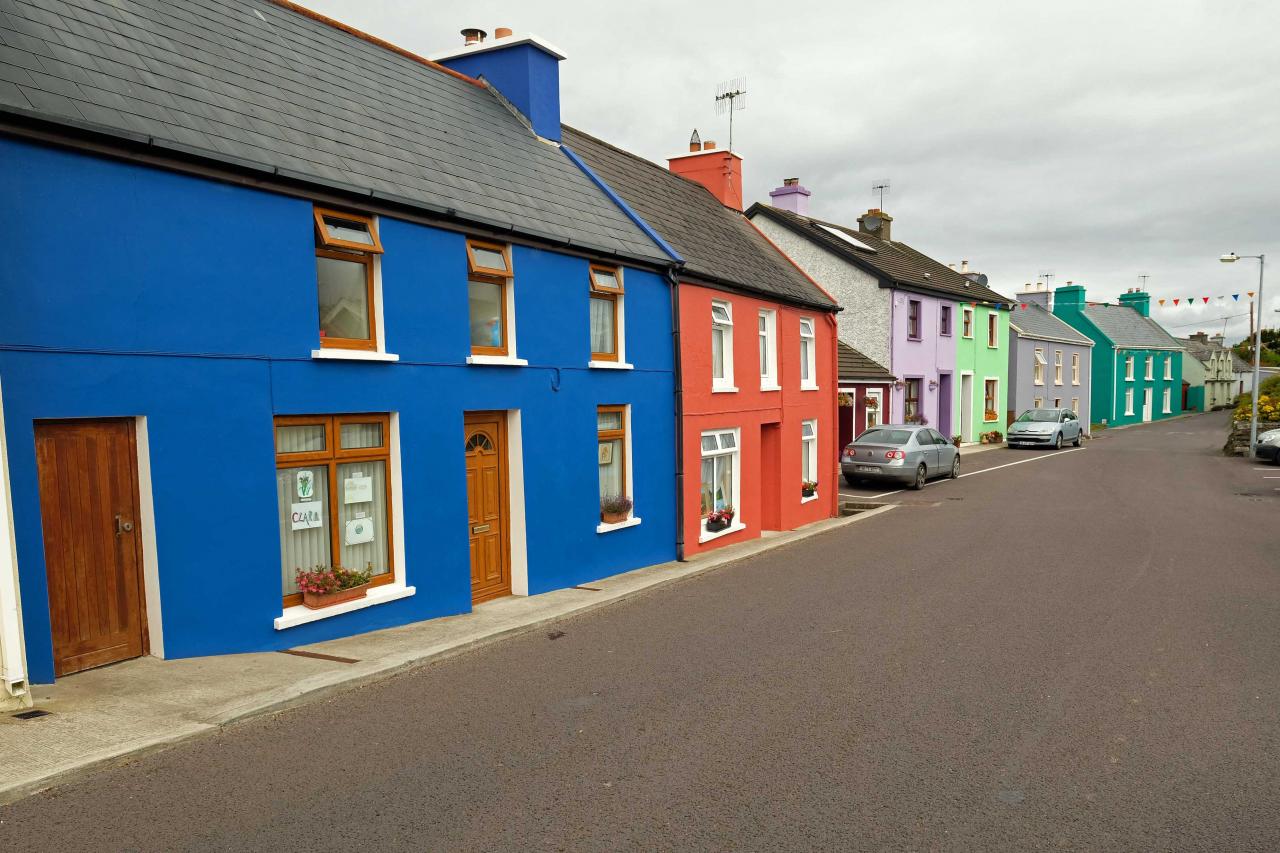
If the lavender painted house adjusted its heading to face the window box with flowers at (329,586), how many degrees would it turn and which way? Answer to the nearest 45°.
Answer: approximately 45° to its right

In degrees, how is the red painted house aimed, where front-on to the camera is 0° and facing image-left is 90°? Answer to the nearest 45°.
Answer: approximately 315°

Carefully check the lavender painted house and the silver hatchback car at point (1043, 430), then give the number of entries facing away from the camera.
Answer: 0

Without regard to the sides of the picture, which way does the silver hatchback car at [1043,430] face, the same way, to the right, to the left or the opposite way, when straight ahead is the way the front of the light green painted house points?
to the right

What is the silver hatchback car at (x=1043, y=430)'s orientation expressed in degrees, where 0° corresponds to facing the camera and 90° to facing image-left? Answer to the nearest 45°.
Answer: approximately 45°

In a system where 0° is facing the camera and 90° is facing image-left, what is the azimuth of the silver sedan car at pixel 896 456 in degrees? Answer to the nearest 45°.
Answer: approximately 225°

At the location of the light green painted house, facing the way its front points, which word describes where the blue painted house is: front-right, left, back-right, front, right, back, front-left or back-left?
front-right

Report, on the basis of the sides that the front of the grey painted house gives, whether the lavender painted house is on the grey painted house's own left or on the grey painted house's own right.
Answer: on the grey painted house's own right

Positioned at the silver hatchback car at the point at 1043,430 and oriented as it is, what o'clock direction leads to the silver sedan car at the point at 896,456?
the silver sedan car at the point at 896,456 is roughly at 11 o'clock from the silver hatchback car at the point at 1043,430.
